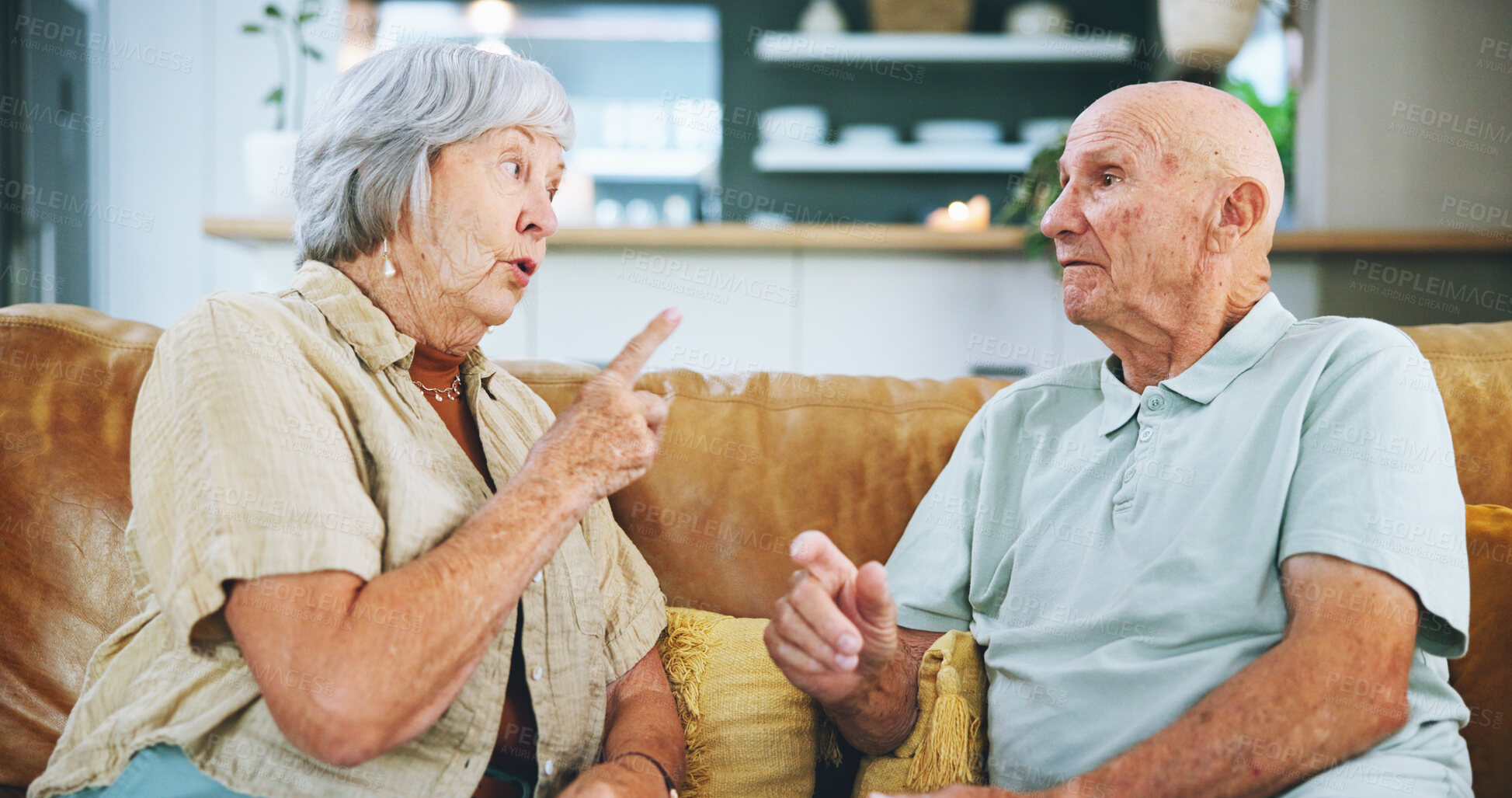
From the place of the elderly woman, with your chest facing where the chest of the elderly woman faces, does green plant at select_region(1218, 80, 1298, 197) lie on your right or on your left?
on your left

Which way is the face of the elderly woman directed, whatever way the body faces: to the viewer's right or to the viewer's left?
to the viewer's right

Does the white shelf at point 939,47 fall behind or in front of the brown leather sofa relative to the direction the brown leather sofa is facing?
behind

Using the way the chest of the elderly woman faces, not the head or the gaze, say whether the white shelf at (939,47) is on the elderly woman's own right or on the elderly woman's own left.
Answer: on the elderly woman's own left

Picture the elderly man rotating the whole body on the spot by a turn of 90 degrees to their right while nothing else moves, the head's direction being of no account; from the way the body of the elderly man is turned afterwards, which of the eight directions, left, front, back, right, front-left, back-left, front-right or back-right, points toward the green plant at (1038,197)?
front-right

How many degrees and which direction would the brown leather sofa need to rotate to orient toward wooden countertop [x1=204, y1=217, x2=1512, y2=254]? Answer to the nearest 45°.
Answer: approximately 180°

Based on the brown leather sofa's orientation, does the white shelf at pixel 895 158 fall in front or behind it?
behind

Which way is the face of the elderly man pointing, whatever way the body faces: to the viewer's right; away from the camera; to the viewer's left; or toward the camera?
to the viewer's left

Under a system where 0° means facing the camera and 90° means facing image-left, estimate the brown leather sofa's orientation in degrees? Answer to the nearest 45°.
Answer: approximately 0°
